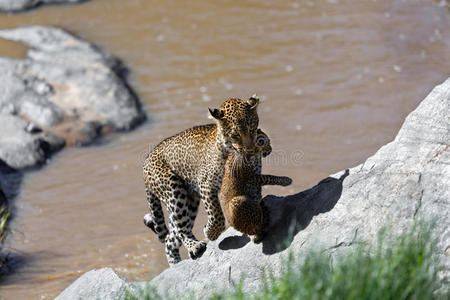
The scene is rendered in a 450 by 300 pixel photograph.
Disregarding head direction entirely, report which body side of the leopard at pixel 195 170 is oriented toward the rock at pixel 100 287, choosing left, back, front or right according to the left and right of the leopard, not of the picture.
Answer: right

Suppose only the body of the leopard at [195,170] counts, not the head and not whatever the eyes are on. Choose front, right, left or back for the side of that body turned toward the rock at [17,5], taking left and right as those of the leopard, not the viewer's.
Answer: back

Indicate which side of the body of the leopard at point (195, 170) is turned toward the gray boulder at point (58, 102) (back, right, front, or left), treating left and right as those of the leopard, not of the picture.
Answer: back

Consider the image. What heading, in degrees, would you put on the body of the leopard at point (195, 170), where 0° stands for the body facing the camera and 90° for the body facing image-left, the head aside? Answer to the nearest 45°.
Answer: approximately 315°
